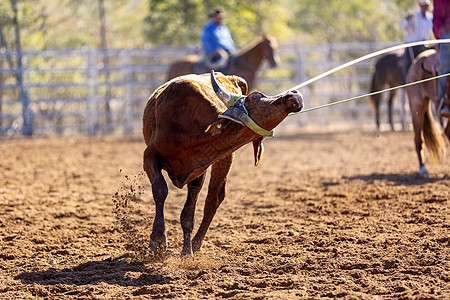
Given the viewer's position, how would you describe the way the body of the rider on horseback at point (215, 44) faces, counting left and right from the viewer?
facing the viewer and to the right of the viewer

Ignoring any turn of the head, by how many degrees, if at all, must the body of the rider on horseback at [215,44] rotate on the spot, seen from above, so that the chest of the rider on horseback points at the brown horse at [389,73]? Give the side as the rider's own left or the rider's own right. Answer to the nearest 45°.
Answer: approximately 45° to the rider's own left

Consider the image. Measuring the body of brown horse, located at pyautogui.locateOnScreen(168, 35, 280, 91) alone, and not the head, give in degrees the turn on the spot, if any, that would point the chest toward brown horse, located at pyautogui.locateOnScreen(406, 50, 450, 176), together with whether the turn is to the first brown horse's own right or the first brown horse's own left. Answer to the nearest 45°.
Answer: approximately 90° to the first brown horse's own right

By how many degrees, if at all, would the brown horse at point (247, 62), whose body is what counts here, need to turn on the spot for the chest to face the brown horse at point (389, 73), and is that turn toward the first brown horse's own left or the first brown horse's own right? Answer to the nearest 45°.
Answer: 0° — it already faces it

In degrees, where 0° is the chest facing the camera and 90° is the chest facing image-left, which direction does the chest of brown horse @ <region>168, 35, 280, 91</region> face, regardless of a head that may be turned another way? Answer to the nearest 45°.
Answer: approximately 270°

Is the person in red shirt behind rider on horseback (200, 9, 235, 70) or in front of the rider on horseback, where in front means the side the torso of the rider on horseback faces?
in front

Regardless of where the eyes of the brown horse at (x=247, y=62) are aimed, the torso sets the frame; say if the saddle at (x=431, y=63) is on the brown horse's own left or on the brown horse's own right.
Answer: on the brown horse's own right

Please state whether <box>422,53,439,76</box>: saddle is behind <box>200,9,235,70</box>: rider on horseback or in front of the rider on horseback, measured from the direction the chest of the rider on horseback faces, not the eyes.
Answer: in front
